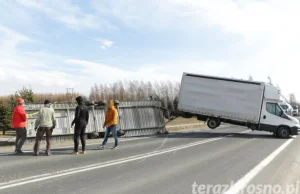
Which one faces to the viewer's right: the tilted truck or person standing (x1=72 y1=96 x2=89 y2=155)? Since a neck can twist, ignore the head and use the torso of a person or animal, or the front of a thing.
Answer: the tilted truck

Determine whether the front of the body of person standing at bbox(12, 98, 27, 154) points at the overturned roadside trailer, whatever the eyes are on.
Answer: yes

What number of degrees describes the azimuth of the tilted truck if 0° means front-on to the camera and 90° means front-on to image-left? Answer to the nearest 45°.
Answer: approximately 270°

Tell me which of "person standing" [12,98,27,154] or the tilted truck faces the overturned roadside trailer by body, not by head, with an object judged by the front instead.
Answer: the person standing

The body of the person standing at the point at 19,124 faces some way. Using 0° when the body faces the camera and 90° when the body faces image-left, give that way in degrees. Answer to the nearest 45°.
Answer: approximately 225°

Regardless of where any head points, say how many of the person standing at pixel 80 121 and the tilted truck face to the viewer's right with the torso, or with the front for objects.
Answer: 1

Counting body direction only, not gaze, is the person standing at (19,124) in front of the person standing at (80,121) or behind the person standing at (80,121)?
in front

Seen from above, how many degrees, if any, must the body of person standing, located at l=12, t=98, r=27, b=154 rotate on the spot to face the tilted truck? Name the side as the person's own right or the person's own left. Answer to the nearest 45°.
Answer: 0° — they already face it

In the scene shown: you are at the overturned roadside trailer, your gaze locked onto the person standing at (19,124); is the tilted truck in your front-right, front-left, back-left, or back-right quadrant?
back-left

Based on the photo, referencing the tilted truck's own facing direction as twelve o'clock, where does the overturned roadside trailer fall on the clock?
The overturned roadside trailer is roughly at 5 o'clock from the tilted truck.
